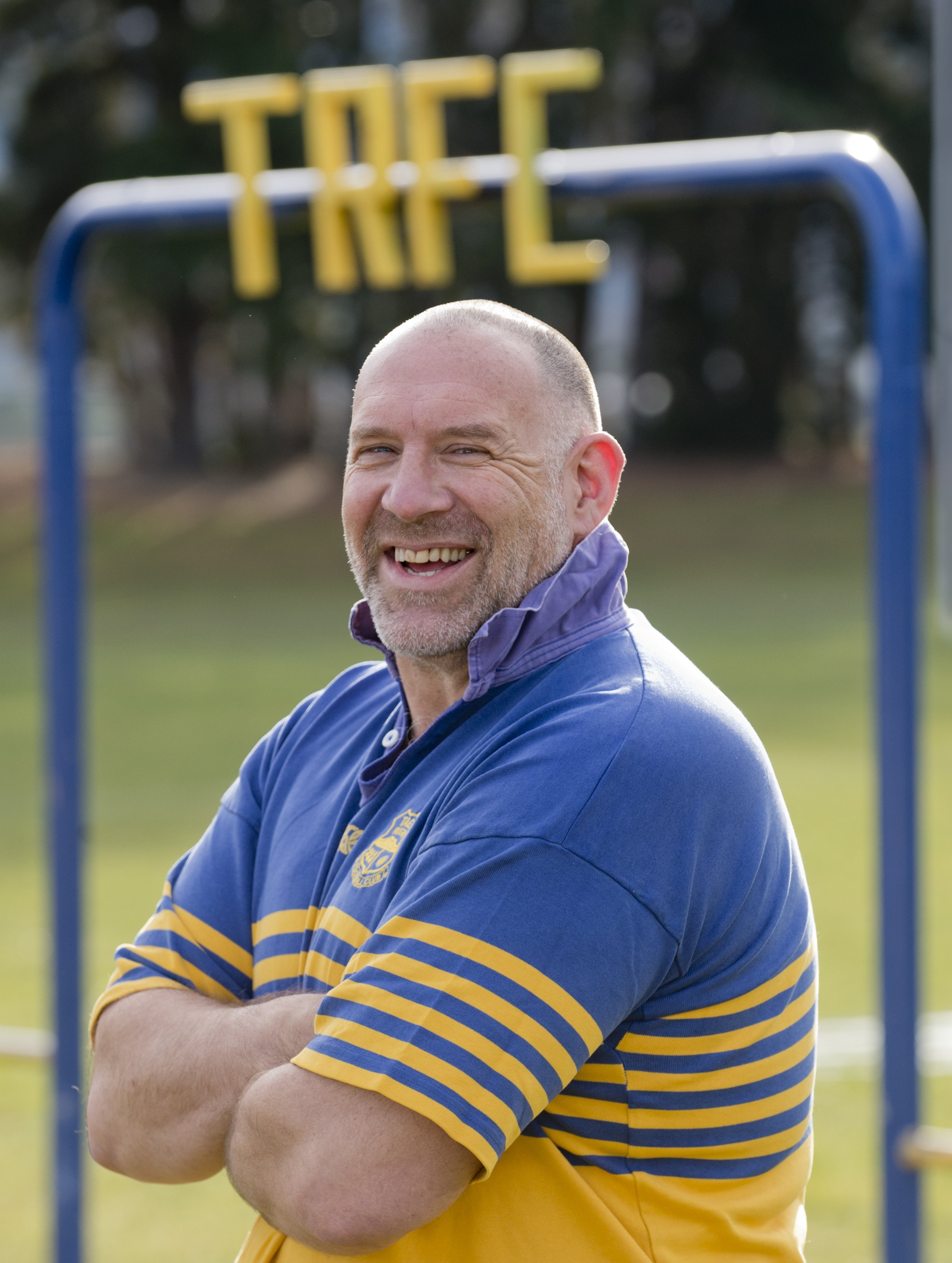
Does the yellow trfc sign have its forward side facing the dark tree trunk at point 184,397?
no

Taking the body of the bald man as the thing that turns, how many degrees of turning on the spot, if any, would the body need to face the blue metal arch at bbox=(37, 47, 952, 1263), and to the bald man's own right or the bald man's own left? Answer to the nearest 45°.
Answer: approximately 135° to the bald man's own right

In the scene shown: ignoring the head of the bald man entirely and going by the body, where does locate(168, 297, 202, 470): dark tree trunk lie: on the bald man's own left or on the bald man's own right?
on the bald man's own right

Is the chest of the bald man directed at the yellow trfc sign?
no

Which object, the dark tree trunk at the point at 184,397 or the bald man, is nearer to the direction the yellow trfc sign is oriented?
the bald man

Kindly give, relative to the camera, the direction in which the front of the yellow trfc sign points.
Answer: facing the viewer

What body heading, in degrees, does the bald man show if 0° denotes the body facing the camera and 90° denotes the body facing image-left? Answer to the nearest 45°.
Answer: approximately 45°

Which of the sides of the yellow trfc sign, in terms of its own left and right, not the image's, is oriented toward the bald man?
front
